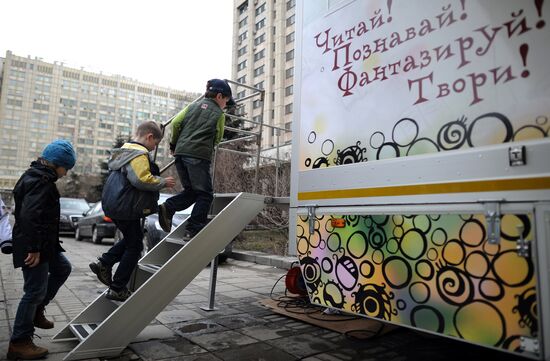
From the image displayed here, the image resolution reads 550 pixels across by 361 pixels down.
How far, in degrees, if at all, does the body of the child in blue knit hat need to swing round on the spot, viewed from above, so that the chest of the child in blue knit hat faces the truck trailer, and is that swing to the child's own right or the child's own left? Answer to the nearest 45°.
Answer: approximately 45° to the child's own right

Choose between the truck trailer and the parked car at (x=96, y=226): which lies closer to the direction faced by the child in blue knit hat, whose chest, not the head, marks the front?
the truck trailer

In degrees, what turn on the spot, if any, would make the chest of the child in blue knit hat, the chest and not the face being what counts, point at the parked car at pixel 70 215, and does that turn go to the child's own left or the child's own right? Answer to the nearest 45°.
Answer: approximately 90° to the child's own left

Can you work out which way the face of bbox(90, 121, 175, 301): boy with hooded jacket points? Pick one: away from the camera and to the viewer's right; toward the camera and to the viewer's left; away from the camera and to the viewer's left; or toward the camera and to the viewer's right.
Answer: away from the camera and to the viewer's right

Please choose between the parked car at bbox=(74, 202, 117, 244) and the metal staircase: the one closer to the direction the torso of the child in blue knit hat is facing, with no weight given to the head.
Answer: the metal staircase

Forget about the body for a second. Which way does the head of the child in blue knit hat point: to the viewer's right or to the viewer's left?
to the viewer's right

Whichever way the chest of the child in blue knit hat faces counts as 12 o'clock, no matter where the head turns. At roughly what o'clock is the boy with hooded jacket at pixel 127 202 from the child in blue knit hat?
The boy with hooded jacket is roughly at 12 o'clock from the child in blue knit hat.

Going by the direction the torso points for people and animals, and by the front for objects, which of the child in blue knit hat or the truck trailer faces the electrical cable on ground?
the child in blue knit hat

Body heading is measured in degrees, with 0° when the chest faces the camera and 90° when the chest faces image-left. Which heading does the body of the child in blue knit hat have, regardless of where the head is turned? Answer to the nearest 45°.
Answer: approximately 270°
